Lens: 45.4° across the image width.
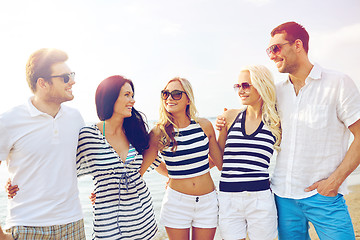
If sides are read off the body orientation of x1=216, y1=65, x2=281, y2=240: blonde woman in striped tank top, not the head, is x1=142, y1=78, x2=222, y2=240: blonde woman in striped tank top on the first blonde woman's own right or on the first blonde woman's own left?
on the first blonde woman's own right

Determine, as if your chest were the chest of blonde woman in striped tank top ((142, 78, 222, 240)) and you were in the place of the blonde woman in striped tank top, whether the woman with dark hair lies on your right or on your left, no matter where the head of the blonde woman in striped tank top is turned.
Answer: on your right

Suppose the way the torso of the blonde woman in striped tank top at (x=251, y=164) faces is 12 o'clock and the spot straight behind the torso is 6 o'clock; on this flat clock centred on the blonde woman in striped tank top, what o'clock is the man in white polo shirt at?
The man in white polo shirt is roughly at 2 o'clock from the blonde woman in striped tank top.

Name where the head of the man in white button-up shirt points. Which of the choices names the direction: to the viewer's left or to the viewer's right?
to the viewer's left

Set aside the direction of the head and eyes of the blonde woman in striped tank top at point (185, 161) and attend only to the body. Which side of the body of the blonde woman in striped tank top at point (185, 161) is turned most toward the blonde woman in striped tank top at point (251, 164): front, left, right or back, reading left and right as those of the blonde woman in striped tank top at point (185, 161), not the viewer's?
left

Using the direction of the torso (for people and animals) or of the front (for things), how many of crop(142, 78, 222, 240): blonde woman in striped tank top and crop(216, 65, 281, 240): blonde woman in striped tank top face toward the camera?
2

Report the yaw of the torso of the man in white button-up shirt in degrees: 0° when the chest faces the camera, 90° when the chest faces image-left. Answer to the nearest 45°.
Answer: approximately 45°

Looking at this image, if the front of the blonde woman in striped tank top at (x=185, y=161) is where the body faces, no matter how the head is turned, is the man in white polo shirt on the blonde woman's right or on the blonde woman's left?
on the blonde woman's right

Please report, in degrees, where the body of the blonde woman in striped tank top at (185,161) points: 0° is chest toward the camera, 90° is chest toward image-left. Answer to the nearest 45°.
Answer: approximately 0°

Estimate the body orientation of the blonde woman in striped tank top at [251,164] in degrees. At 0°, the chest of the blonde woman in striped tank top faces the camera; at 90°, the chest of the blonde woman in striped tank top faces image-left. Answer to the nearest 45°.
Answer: approximately 0°
